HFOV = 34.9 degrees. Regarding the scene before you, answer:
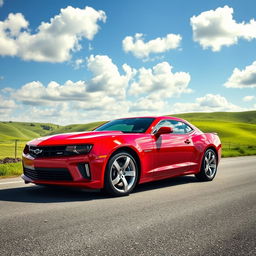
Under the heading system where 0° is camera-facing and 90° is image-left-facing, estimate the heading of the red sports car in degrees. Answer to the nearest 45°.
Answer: approximately 45°
